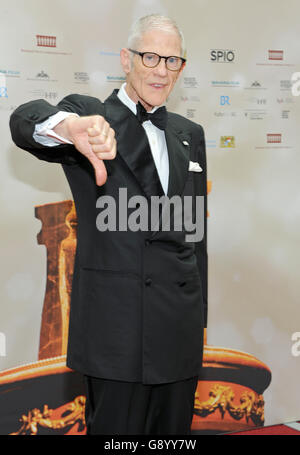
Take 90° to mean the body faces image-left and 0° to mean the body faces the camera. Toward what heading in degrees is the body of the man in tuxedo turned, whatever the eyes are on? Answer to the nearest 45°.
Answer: approximately 315°
